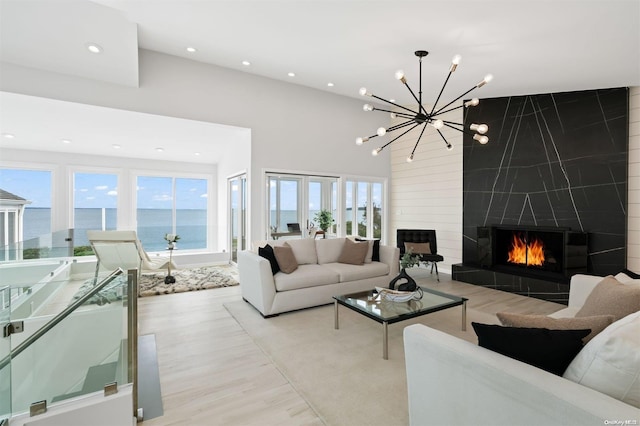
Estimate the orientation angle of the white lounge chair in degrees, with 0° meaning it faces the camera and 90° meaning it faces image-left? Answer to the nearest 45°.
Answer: approximately 225°

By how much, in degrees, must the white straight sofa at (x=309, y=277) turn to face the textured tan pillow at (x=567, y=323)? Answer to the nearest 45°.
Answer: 0° — it already faces it

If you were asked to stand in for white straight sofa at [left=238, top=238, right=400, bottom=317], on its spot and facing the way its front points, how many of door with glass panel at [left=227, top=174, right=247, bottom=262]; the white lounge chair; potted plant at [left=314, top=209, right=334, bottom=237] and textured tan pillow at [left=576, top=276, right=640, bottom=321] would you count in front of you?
1

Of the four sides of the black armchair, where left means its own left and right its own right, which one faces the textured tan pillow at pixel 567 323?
front

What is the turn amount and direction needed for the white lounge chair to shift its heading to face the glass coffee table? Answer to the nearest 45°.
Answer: approximately 90° to its right

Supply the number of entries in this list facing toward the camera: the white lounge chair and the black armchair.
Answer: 1

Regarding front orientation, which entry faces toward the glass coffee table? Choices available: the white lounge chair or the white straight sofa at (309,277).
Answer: the white straight sofa

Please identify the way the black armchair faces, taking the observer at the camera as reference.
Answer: facing the viewer

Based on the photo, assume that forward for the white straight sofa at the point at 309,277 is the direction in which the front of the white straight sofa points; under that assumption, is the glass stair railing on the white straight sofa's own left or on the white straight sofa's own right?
on the white straight sofa's own right
